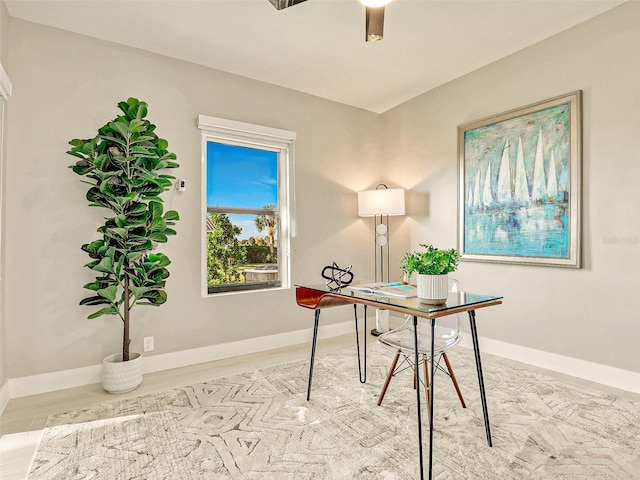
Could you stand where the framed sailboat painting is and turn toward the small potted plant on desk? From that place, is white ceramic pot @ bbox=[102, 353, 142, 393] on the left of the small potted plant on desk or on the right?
right

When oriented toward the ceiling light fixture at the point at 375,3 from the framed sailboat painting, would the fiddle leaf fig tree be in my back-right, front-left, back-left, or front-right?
front-right

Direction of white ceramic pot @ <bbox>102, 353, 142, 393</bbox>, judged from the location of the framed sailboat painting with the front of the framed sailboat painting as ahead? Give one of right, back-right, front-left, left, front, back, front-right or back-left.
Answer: front

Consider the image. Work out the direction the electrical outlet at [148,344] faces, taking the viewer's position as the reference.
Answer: facing the viewer

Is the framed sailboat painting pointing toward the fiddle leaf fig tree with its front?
yes

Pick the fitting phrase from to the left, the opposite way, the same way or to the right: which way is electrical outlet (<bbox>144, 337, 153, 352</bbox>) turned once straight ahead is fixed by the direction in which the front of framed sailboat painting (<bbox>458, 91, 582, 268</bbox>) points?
to the left

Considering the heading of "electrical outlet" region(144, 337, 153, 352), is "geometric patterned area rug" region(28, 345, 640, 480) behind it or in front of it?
in front

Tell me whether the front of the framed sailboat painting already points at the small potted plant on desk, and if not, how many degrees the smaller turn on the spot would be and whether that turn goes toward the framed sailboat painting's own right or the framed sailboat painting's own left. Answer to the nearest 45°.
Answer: approximately 45° to the framed sailboat painting's own left

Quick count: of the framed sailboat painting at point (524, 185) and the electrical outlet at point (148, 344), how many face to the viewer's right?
0

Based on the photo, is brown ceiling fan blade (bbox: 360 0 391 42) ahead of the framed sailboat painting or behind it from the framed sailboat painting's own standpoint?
ahead

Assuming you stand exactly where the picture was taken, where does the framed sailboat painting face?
facing the viewer and to the left of the viewer
